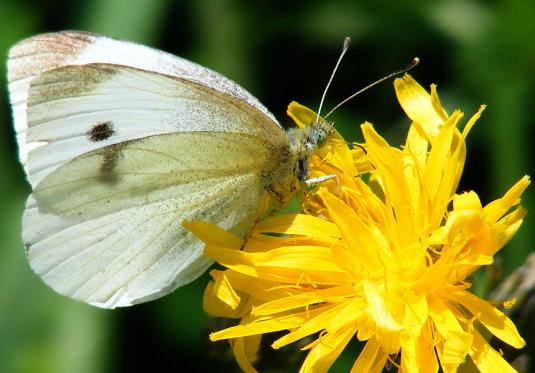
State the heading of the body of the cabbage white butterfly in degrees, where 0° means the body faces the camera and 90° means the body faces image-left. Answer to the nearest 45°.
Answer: approximately 270°
